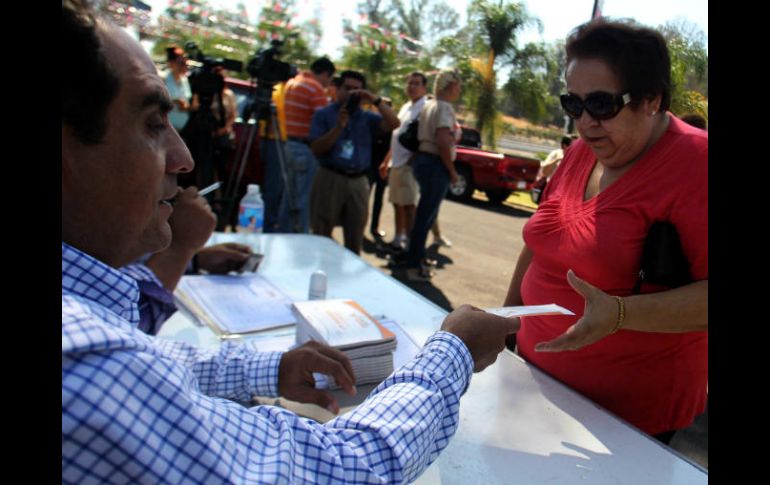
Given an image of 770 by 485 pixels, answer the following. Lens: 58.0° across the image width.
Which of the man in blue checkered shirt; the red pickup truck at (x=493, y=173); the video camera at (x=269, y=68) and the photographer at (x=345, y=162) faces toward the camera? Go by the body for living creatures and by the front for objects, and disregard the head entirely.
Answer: the photographer

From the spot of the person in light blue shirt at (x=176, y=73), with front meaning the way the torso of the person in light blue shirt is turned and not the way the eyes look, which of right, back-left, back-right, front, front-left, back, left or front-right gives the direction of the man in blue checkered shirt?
front-right

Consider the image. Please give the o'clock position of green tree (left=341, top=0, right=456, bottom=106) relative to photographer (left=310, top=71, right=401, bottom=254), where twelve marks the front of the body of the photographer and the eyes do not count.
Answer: The green tree is roughly at 6 o'clock from the photographer.

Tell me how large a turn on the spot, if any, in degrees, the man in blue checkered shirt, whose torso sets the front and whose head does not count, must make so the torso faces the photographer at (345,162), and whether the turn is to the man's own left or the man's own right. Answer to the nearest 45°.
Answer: approximately 90° to the man's own left

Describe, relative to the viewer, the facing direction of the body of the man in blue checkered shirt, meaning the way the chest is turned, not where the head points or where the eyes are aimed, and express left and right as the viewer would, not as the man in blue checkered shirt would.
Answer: facing to the right of the viewer

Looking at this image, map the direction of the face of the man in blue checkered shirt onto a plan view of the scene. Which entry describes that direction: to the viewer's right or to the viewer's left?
to the viewer's right

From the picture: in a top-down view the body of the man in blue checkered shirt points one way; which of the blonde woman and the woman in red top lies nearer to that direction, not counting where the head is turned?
the woman in red top

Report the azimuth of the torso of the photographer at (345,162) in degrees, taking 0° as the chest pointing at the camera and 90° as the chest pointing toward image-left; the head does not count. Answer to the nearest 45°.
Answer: approximately 0°

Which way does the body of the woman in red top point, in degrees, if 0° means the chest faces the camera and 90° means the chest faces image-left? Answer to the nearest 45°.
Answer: approximately 45°
